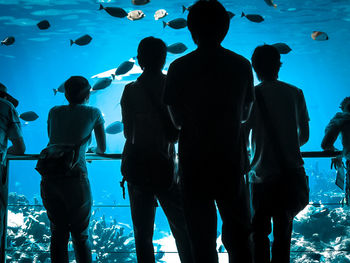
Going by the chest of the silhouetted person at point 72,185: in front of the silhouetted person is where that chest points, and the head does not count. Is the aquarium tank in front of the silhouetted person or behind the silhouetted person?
in front

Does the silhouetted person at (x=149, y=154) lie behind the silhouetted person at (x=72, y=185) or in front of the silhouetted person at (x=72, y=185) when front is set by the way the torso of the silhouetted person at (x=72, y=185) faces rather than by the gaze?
behind

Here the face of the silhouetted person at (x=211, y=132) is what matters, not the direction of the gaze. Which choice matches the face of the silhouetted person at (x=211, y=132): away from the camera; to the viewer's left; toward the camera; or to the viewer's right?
away from the camera

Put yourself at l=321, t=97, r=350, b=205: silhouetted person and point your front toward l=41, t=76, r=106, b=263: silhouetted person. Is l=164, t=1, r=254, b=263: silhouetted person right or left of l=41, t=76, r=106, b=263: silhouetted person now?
left

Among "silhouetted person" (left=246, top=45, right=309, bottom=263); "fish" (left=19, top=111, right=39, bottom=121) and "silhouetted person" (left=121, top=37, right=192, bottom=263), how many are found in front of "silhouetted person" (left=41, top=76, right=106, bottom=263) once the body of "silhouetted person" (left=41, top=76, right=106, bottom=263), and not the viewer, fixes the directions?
1

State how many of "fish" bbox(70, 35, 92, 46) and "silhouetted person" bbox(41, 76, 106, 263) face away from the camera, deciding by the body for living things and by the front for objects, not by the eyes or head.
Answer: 1

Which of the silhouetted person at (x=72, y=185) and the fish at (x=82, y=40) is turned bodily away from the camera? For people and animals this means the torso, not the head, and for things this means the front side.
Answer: the silhouetted person

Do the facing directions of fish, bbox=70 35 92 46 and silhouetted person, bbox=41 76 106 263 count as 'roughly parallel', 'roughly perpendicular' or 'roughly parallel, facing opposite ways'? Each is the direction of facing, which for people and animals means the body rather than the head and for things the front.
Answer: roughly perpendicular

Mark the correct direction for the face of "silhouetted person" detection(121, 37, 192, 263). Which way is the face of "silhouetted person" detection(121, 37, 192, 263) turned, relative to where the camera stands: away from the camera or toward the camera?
away from the camera

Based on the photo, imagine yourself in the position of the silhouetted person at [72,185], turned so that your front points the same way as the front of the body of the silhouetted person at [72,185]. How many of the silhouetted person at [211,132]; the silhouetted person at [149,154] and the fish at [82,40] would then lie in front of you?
1

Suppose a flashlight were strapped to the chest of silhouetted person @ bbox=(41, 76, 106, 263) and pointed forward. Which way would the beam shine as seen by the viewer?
away from the camera
